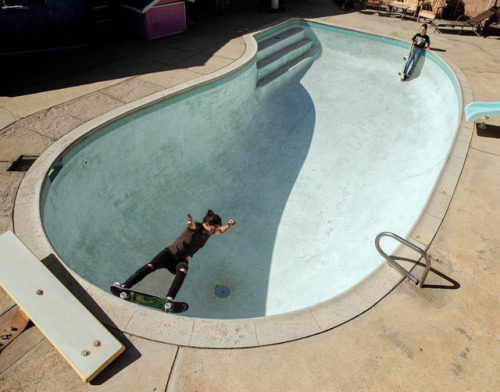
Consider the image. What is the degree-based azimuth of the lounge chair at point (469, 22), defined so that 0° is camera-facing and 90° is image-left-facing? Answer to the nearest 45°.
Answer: approximately 90°

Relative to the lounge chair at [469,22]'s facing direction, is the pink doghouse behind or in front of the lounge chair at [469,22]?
in front

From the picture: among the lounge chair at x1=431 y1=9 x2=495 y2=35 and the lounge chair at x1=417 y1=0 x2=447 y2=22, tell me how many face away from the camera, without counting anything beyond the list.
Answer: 0

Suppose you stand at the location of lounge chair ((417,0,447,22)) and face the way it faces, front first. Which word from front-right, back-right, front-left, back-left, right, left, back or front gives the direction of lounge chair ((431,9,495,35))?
left

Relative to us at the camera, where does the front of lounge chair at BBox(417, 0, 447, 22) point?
facing the viewer and to the left of the viewer

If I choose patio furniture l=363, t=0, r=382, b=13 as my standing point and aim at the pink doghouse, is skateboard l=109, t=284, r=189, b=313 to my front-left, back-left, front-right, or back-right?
front-left

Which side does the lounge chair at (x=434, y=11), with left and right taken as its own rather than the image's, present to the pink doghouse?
front

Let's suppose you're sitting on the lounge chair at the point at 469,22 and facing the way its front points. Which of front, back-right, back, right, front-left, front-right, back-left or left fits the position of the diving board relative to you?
left

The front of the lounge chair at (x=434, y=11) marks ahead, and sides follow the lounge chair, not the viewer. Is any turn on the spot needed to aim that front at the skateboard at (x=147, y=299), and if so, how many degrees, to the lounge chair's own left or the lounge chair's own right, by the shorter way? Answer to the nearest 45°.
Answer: approximately 45° to the lounge chair's own left

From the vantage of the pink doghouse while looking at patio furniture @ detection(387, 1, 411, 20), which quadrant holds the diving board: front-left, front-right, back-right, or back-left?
back-right

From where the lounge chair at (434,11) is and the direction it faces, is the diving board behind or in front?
in front
